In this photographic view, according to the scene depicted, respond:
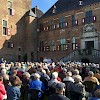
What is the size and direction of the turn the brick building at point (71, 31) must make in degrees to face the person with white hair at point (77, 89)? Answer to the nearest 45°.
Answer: approximately 45° to its left

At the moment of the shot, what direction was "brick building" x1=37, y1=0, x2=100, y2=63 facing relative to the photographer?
facing the viewer and to the left of the viewer

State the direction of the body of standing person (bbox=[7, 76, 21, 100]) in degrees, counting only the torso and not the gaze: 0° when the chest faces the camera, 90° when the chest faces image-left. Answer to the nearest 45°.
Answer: approximately 225°

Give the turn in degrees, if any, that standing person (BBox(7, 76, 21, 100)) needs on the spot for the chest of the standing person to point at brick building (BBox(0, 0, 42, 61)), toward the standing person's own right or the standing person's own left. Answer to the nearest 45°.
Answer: approximately 45° to the standing person's own left

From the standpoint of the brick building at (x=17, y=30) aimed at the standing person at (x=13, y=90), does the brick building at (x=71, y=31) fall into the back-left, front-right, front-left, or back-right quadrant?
front-left

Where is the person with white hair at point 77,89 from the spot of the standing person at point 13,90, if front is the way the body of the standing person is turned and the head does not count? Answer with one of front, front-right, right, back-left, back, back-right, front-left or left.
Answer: front-right

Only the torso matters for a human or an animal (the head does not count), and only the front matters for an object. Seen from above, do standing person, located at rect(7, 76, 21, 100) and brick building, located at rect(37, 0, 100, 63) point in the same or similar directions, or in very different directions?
very different directions

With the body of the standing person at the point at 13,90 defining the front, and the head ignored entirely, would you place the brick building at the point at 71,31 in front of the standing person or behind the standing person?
in front
